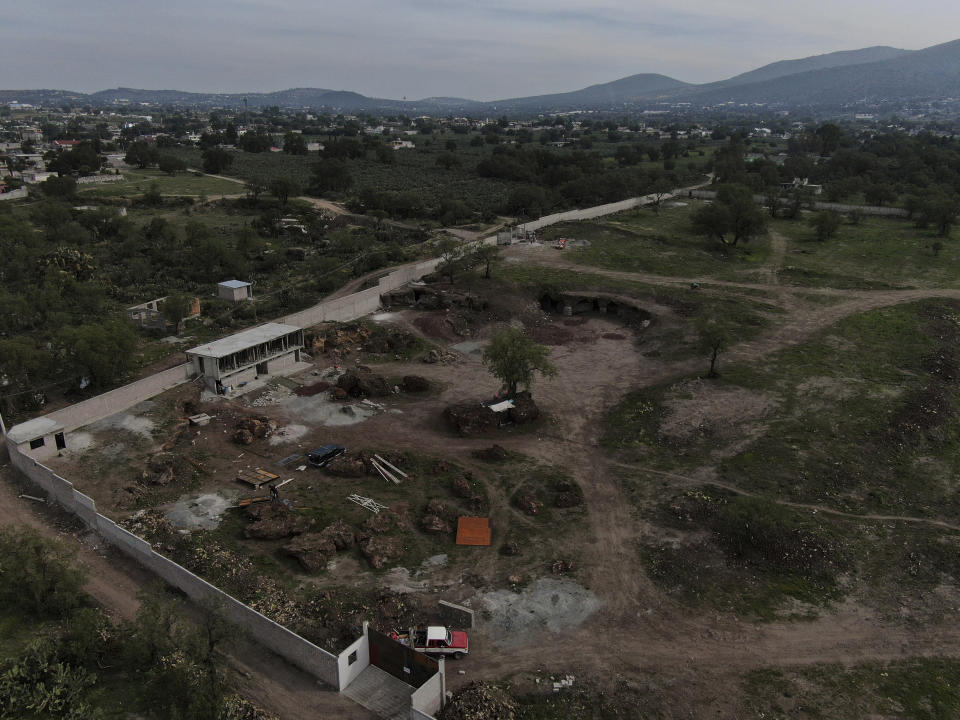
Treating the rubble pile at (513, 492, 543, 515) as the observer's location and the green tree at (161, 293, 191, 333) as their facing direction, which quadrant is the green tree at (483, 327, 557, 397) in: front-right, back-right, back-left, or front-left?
front-right

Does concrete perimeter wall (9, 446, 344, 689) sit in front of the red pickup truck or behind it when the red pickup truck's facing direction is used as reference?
behind

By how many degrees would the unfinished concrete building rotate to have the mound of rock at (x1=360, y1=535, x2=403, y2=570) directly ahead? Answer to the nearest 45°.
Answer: approximately 45° to its right

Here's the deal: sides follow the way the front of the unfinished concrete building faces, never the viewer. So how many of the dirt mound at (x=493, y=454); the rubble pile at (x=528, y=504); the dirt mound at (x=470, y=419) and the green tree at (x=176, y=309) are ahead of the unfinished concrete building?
3

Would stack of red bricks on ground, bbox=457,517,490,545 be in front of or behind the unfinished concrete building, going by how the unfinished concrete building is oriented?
in front

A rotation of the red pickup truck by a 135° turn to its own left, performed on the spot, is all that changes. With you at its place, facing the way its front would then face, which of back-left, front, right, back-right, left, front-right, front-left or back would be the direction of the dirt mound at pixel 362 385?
front-right

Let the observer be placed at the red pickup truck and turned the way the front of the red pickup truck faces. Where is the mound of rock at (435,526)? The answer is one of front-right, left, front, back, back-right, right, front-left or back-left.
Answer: left

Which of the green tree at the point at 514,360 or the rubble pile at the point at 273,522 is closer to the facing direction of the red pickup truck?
the green tree

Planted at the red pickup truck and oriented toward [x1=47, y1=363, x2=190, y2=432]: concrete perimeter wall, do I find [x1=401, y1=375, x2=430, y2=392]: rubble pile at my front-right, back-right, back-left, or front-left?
front-right

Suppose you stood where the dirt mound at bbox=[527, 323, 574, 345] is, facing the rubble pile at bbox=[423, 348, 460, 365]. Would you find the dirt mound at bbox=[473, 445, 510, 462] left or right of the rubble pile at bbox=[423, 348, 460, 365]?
left

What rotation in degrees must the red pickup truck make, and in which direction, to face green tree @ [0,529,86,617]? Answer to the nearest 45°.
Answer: approximately 180°

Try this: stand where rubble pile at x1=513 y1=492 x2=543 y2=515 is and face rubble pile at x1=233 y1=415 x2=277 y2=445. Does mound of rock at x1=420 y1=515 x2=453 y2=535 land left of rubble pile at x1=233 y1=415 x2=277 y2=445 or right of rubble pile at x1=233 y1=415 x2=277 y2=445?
left

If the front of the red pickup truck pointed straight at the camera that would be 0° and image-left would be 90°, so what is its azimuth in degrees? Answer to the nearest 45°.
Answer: approximately 270°

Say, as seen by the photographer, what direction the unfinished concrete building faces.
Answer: facing the viewer and to the right of the viewer

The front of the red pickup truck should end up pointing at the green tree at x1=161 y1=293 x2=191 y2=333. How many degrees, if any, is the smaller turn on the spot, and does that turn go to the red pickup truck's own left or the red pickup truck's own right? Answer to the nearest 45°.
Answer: approximately 135° to the red pickup truck's own left

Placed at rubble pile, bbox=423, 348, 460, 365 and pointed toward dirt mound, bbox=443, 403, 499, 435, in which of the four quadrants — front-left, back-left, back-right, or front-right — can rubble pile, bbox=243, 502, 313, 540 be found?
front-right

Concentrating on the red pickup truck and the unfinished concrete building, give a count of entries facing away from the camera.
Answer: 0
